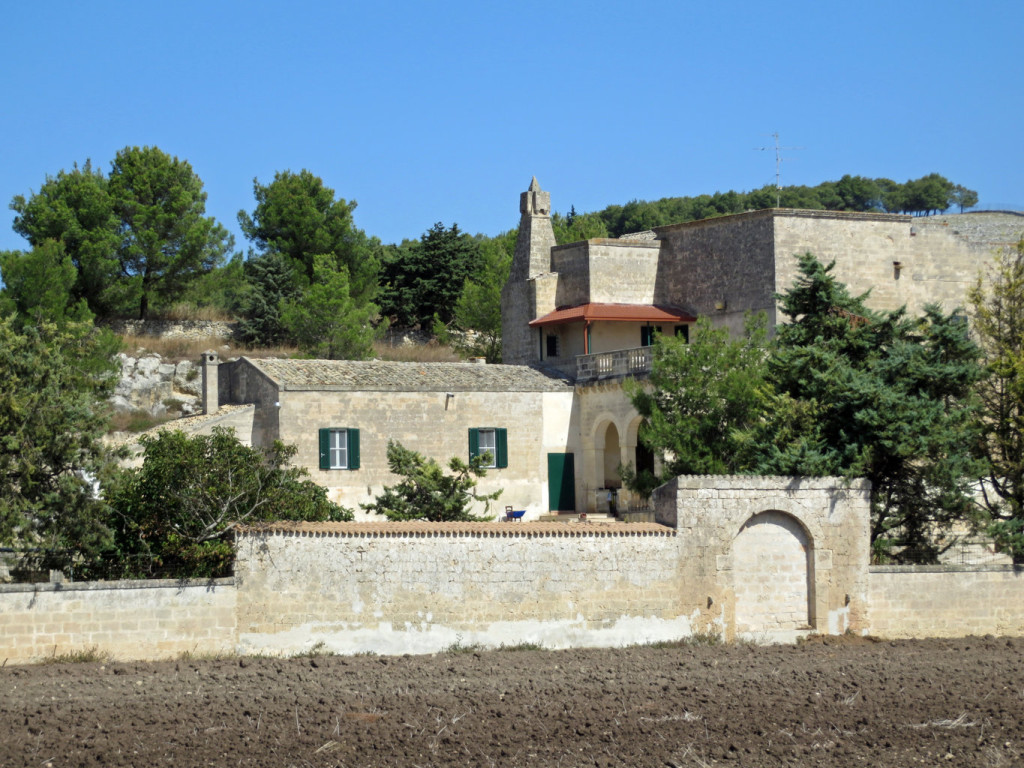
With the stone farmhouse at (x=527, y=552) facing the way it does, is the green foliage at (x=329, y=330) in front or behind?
behind

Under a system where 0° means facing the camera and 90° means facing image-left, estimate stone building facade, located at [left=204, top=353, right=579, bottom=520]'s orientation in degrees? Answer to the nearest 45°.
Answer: approximately 0°

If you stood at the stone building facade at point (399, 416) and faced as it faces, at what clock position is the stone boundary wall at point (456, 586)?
The stone boundary wall is roughly at 12 o'clock from the stone building facade.

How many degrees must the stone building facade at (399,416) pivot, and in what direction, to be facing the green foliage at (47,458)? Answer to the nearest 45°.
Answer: approximately 45° to its right

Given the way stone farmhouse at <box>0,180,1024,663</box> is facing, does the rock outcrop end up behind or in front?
behind

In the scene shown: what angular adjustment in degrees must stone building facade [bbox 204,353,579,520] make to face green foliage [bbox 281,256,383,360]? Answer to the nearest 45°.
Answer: approximately 180°

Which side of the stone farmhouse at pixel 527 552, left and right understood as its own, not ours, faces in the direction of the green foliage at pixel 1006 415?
left

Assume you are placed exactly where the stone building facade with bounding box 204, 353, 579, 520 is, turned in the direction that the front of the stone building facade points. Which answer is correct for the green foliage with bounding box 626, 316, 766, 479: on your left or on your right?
on your left

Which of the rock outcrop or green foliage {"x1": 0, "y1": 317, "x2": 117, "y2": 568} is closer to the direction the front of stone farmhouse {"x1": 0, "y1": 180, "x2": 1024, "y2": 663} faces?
the green foliage

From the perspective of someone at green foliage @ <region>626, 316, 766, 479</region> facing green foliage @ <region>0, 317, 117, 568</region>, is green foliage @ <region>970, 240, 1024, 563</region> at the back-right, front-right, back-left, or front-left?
back-left
